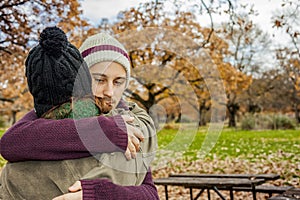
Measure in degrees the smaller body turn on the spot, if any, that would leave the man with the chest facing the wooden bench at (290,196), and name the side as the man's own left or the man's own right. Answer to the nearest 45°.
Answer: approximately 135° to the man's own left

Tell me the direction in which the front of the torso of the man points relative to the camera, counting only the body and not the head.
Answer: toward the camera
